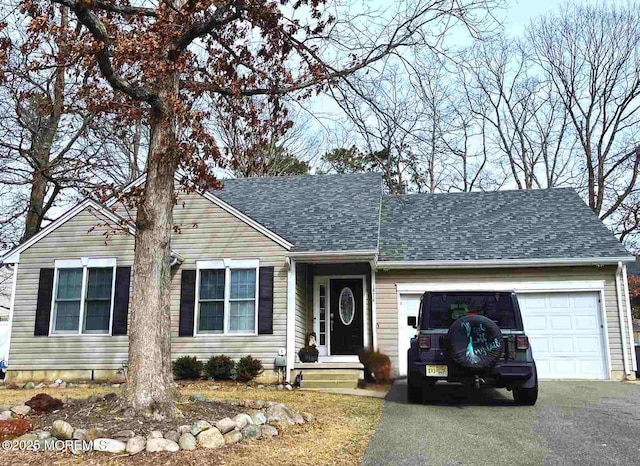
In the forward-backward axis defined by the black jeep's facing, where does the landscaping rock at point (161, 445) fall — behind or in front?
behind

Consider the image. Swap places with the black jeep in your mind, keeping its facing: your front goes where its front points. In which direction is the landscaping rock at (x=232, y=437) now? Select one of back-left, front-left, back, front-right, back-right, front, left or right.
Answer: back-left

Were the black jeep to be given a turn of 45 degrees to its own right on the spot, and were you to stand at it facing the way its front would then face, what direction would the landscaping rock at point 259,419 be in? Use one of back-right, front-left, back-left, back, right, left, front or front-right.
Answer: back

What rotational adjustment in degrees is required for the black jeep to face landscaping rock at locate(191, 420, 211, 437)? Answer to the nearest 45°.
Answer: approximately 135° to its left

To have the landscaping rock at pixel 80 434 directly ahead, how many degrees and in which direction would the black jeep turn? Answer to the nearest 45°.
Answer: approximately 135° to its left

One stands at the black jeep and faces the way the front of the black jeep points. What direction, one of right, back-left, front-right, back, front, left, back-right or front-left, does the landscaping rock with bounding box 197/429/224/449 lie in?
back-left

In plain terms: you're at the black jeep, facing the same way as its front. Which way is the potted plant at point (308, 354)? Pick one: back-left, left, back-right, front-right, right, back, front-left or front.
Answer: front-left

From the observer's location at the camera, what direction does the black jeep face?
facing away from the viewer

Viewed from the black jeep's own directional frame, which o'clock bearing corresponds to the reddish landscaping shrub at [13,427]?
The reddish landscaping shrub is roughly at 8 o'clock from the black jeep.

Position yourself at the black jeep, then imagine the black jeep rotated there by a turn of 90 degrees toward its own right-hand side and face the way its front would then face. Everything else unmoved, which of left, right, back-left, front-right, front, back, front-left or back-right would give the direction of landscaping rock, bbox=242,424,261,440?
back-right

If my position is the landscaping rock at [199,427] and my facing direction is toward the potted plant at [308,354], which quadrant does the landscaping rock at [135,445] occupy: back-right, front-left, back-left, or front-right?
back-left

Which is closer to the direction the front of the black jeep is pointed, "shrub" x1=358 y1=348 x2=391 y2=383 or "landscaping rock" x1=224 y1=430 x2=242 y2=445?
the shrub

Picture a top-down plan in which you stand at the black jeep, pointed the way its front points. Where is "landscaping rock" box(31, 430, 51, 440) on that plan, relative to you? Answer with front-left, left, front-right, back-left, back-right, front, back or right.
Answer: back-left

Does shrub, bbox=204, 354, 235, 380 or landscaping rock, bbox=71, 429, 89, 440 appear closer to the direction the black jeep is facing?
the shrub

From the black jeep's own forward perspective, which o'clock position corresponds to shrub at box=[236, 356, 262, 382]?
The shrub is roughly at 10 o'clock from the black jeep.
